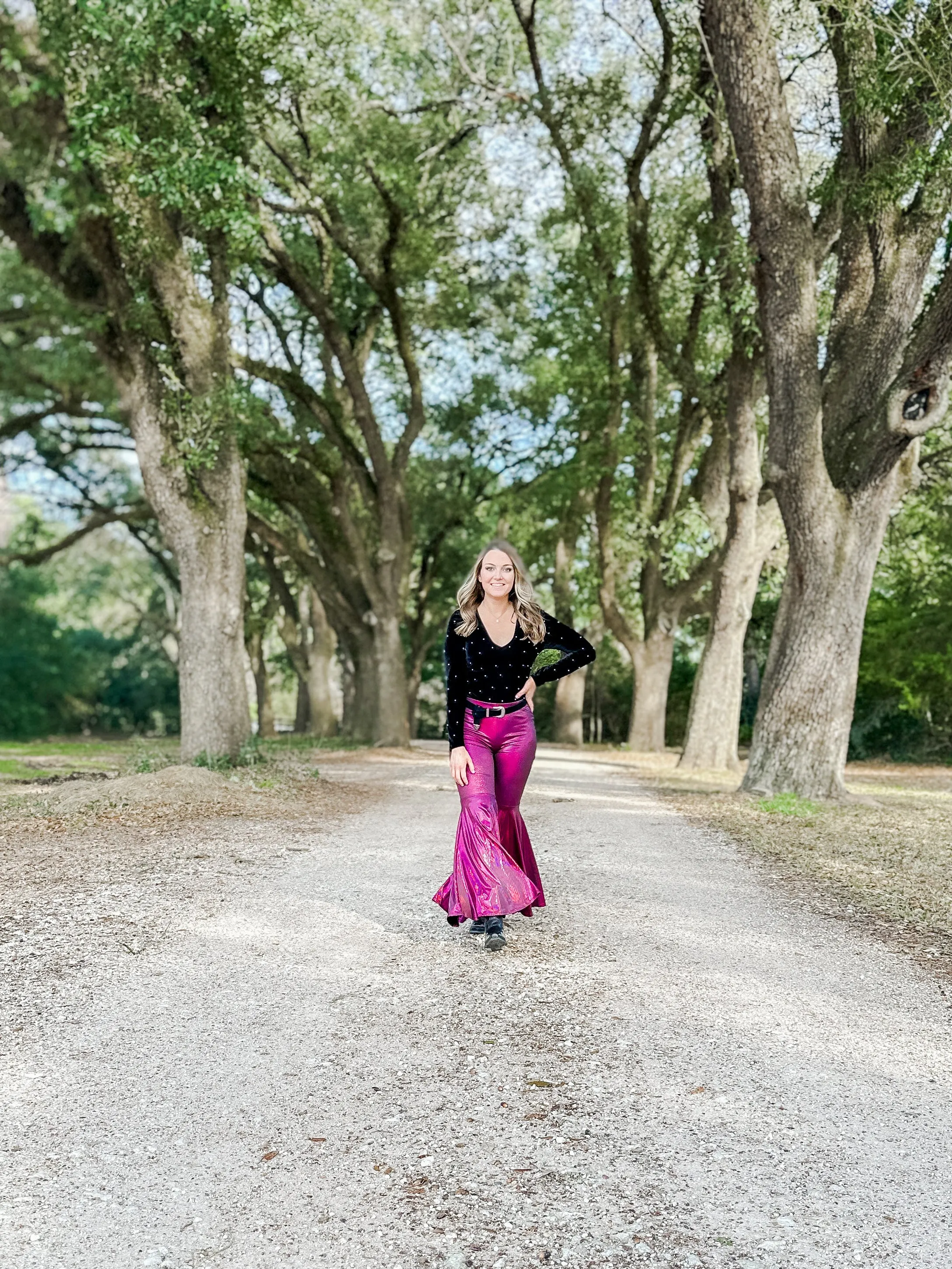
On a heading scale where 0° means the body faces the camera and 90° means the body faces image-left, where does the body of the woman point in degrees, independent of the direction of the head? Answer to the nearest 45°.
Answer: approximately 0°
